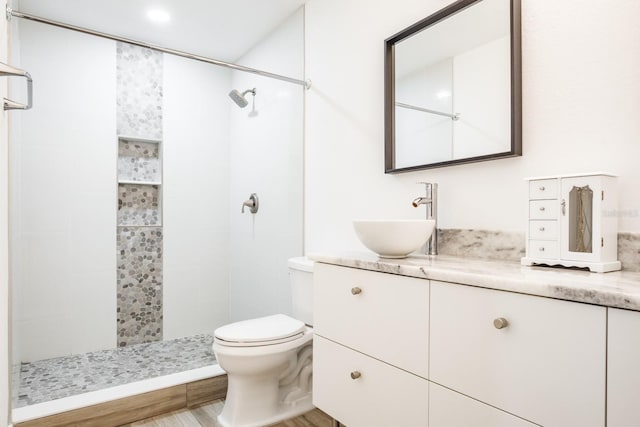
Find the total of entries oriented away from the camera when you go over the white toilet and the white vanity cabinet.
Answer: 0

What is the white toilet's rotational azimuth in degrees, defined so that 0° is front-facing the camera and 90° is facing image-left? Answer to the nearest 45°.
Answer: approximately 45°

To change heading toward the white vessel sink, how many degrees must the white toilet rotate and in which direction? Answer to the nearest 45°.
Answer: approximately 90° to its left

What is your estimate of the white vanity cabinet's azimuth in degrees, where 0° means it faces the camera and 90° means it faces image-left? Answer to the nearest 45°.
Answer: approximately 45°

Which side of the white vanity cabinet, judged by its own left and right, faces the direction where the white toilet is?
right
